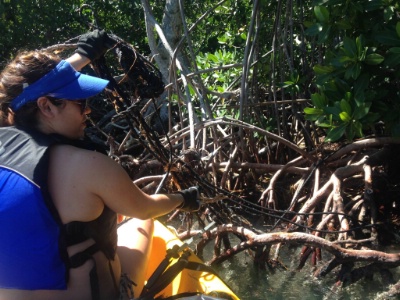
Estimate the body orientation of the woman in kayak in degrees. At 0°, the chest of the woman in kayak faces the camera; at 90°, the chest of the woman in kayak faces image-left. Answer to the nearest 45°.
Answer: approximately 225°

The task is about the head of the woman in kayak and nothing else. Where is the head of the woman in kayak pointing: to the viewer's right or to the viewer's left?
to the viewer's right
